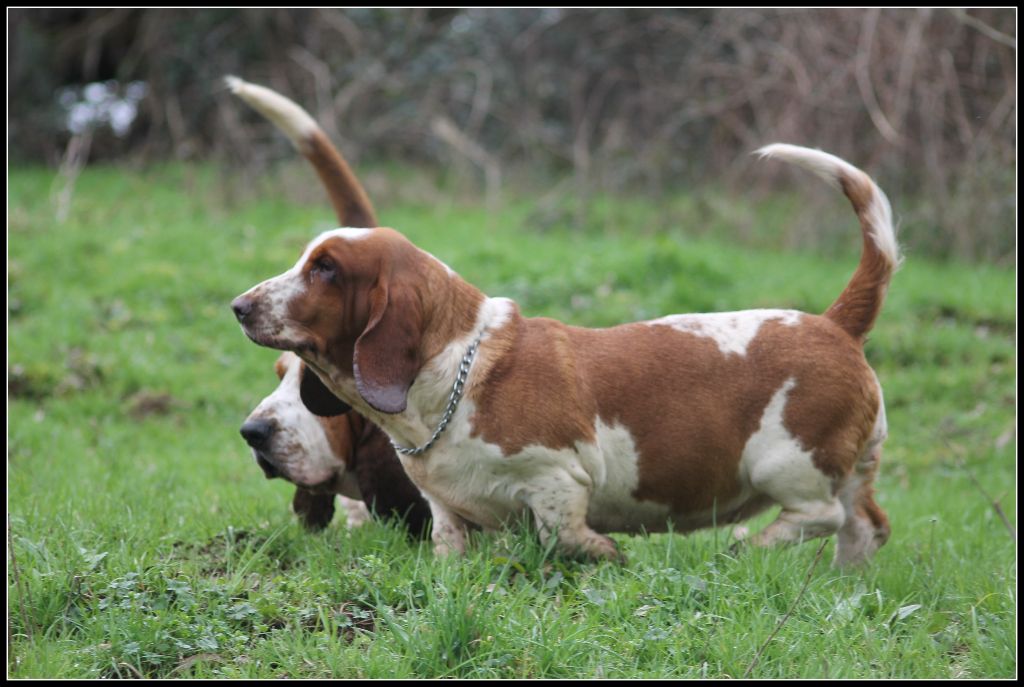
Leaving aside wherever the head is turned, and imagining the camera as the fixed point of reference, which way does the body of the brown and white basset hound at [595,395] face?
to the viewer's left

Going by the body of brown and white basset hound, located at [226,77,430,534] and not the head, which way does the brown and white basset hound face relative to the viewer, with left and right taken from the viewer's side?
facing the viewer and to the left of the viewer
